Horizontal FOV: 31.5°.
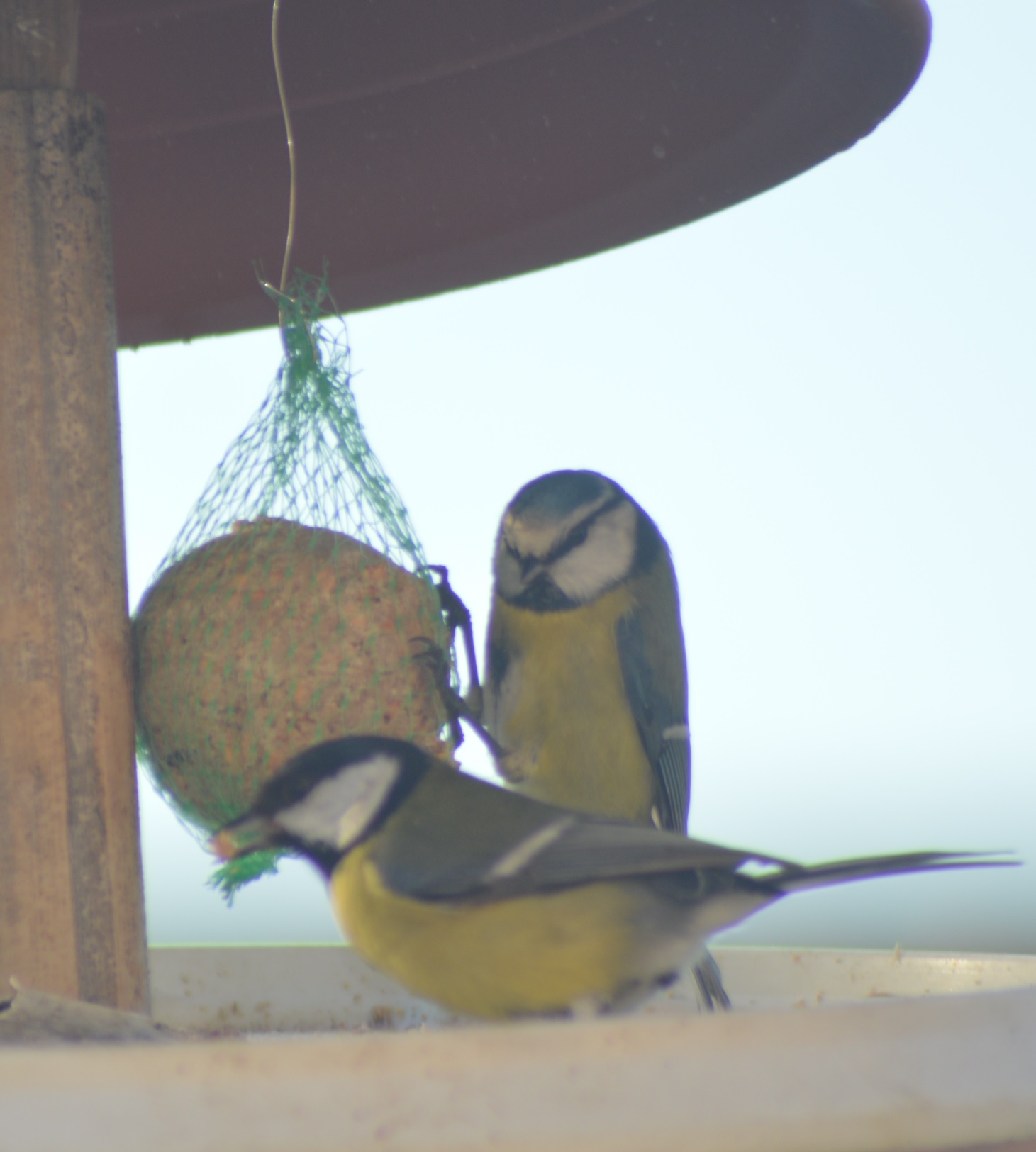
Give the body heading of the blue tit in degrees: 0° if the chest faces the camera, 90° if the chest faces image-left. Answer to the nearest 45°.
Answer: approximately 45°

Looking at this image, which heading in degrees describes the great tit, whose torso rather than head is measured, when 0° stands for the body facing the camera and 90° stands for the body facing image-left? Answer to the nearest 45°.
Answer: approximately 90°

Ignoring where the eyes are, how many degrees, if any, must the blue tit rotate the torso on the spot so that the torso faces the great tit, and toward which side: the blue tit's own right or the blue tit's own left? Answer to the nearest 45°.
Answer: approximately 45° to the blue tit's own left
